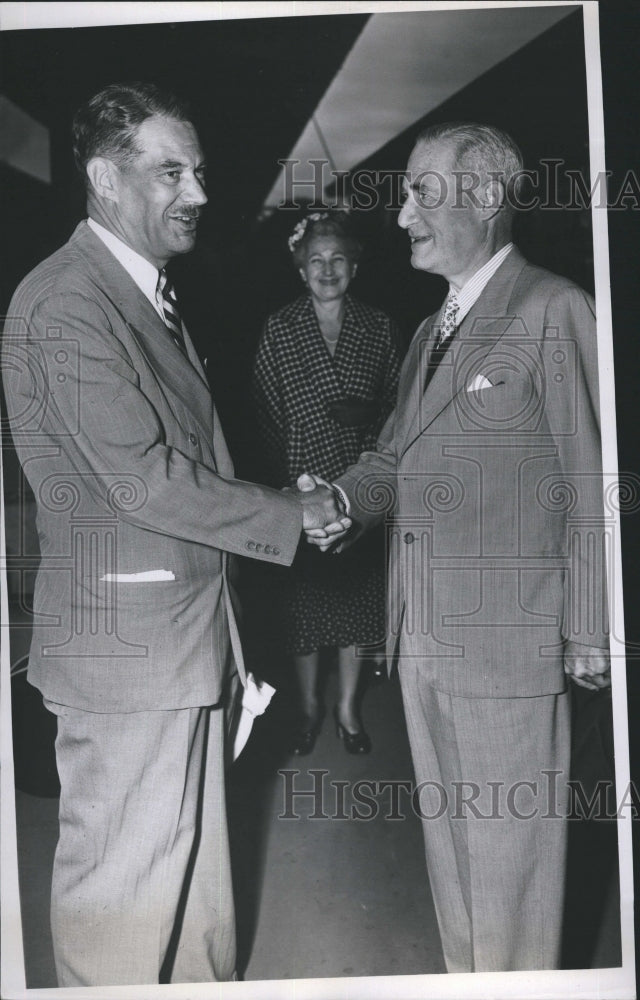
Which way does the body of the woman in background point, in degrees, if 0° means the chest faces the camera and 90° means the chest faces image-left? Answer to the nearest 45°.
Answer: approximately 0°
